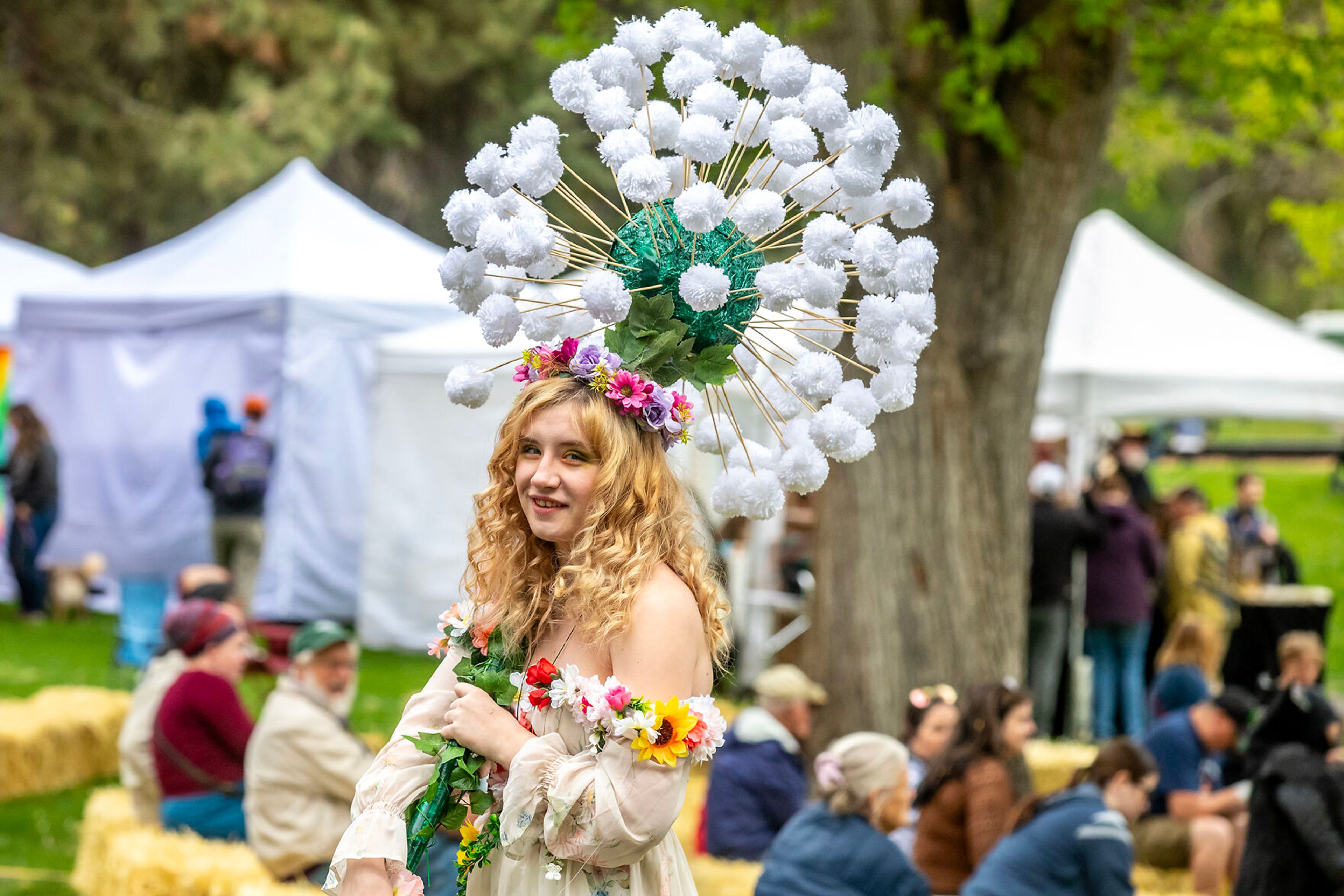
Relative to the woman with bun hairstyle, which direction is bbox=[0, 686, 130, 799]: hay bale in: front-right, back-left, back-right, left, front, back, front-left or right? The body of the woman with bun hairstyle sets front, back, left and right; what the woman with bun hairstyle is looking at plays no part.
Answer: left

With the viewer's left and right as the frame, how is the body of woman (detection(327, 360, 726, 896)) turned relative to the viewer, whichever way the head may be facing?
facing the viewer and to the left of the viewer

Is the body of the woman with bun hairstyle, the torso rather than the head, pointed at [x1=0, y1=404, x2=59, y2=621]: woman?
no

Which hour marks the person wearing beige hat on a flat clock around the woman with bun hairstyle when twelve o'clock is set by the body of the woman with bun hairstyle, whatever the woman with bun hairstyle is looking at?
The person wearing beige hat is roughly at 10 o'clock from the woman with bun hairstyle.

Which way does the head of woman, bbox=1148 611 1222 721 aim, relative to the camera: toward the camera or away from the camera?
away from the camera

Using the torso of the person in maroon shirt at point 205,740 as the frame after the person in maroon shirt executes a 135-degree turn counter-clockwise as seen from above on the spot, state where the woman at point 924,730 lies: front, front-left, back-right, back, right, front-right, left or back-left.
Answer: back

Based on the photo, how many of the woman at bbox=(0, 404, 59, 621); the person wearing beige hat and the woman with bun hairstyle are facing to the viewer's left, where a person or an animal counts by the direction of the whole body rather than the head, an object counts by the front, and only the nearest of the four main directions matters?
1

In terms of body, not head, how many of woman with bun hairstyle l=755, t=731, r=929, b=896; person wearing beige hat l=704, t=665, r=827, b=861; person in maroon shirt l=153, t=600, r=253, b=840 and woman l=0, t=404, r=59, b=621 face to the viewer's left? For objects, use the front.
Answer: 1

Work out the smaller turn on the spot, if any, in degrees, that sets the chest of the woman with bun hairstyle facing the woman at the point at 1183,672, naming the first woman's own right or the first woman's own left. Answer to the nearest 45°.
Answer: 0° — they already face them
